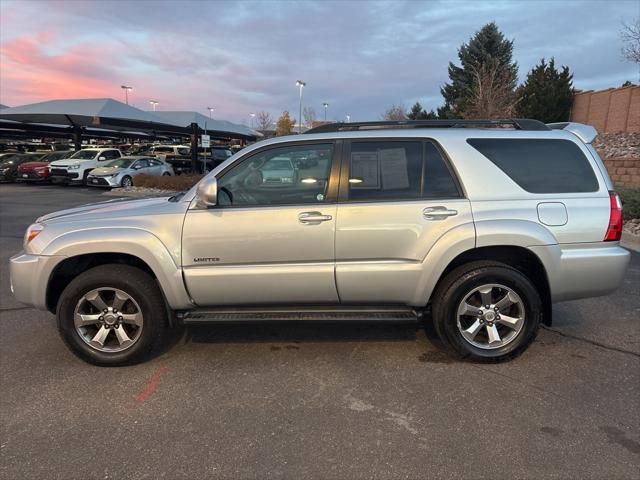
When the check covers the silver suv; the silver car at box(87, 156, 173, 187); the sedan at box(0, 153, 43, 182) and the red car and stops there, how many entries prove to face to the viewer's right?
0

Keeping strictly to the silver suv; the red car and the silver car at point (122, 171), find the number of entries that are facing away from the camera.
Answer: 0

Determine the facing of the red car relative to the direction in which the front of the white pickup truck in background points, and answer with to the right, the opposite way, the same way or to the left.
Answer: the same way

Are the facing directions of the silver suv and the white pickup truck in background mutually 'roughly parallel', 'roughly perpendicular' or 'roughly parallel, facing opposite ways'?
roughly perpendicular

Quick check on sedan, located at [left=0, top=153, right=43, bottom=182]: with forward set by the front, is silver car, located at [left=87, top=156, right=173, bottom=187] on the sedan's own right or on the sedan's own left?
on the sedan's own left

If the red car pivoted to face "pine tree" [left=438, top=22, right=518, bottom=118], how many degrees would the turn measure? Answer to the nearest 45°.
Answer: approximately 135° to its left

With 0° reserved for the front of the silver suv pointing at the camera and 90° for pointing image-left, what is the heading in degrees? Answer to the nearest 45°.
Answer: approximately 90°

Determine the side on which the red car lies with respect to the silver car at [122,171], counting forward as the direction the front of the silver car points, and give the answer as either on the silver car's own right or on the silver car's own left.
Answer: on the silver car's own right

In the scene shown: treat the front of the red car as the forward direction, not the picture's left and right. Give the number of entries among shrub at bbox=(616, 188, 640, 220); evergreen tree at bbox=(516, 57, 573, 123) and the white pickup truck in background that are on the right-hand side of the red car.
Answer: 0

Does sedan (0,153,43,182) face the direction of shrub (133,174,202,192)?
no

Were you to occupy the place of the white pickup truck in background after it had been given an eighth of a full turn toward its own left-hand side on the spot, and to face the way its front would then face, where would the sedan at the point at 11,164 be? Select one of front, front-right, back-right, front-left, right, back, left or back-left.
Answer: back-right

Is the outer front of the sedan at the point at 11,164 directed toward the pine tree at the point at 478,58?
no

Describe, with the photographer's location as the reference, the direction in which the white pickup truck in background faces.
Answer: facing the viewer and to the left of the viewer

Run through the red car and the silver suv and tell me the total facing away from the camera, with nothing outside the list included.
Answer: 0

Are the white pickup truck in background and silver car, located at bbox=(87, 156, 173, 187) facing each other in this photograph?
no

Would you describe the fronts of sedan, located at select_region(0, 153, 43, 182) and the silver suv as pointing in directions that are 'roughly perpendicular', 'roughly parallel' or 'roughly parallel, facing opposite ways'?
roughly perpendicular

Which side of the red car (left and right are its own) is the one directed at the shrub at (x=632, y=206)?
left

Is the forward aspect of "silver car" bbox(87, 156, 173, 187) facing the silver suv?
no

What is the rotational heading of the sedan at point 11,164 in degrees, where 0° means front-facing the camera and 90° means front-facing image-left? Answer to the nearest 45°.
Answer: approximately 45°

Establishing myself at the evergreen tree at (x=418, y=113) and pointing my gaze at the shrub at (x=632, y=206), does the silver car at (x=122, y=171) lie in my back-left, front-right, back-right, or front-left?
front-right

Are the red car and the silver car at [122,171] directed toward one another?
no

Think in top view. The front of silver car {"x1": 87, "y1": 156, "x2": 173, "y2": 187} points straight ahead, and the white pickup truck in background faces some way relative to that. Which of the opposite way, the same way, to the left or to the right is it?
the same way

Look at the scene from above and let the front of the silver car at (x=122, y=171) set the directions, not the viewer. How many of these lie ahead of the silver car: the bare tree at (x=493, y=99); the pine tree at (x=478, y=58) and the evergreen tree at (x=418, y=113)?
0
